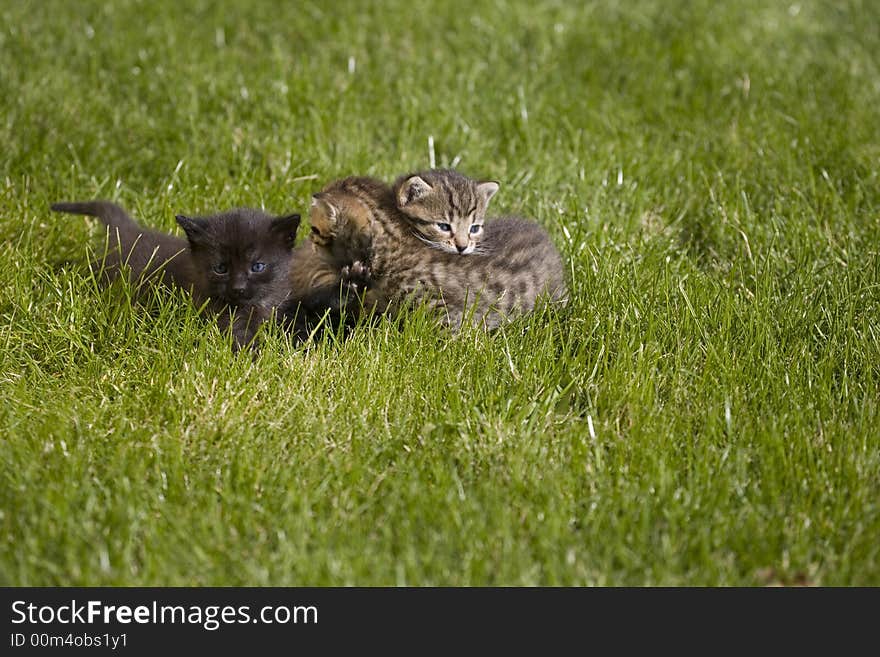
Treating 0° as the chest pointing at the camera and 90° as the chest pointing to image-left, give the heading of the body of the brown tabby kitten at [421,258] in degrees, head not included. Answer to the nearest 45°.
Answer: approximately 90°

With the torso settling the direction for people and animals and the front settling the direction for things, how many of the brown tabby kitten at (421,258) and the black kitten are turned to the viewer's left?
1

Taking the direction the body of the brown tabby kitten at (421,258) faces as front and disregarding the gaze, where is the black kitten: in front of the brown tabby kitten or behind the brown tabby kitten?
in front
